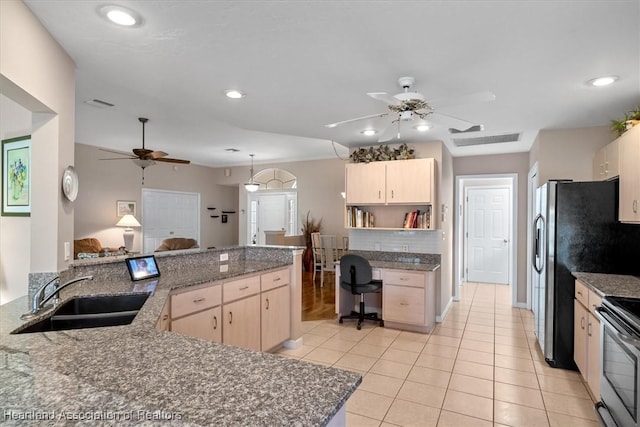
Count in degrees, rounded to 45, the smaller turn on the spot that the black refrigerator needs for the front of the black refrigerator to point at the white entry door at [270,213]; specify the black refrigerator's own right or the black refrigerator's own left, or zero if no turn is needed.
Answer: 0° — it already faces it

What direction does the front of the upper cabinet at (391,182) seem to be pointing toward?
toward the camera

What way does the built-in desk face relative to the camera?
toward the camera

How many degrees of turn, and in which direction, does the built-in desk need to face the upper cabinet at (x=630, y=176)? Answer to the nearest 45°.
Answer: approximately 45° to its left

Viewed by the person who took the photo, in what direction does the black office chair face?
facing away from the viewer and to the right of the viewer

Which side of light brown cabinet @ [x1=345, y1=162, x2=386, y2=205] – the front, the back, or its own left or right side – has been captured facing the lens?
front

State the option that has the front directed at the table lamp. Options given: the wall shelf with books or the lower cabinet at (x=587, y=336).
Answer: the lower cabinet

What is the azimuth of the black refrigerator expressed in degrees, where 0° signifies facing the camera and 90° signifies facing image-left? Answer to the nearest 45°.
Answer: approximately 90°

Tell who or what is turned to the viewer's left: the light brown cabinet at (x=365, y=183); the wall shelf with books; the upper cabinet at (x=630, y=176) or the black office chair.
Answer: the upper cabinet

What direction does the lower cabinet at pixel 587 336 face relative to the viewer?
to the viewer's left

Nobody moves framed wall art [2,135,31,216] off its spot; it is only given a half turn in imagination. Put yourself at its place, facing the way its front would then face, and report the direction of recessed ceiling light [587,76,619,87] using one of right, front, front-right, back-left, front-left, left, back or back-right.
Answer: right

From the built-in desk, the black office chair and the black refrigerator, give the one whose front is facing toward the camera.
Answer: the built-in desk
